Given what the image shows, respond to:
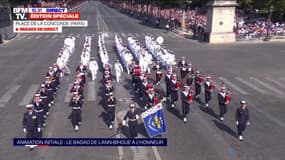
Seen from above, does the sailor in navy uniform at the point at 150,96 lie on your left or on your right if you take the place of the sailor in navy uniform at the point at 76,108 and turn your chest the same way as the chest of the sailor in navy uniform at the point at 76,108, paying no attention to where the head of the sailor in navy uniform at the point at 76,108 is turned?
on your left

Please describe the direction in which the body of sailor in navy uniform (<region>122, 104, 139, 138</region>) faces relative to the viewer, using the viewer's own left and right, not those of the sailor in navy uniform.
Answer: facing the viewer

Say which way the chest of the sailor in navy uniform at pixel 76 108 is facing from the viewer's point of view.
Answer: toward the camera

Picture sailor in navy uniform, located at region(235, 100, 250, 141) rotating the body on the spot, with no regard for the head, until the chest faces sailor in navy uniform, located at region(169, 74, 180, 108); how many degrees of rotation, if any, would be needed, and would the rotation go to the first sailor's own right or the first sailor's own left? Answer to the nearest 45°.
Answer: approximately 135° to the first sailor's own right

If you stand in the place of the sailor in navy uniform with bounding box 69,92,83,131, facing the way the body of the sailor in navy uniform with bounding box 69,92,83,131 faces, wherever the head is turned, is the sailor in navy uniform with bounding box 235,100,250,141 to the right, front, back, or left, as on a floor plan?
left

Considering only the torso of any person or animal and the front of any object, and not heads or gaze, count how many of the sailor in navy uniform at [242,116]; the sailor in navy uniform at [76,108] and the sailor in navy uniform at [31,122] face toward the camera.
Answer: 3

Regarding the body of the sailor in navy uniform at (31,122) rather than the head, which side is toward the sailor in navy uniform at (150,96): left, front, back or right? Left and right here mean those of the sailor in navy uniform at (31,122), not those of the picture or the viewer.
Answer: left
